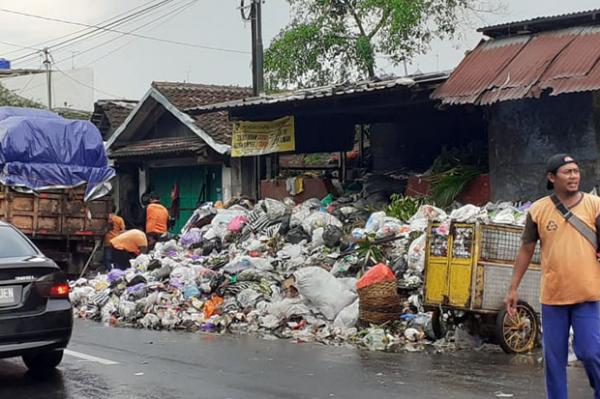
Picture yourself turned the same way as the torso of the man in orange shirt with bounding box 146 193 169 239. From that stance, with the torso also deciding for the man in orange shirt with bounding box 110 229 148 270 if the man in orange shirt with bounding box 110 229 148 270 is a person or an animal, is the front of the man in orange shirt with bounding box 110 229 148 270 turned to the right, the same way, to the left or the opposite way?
to the right

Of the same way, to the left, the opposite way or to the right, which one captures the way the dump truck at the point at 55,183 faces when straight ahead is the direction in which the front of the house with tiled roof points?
to the right

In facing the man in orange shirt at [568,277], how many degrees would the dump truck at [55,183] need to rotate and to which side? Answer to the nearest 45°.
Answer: approximately 135° to its left

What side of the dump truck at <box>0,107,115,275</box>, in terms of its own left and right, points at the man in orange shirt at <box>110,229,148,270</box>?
back

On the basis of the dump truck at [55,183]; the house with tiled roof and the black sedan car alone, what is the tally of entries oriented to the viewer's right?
0

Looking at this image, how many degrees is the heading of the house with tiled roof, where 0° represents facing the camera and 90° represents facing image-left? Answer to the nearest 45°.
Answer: approximately 45°

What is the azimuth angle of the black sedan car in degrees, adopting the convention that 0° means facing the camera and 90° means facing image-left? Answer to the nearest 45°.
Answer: approximately 135°
